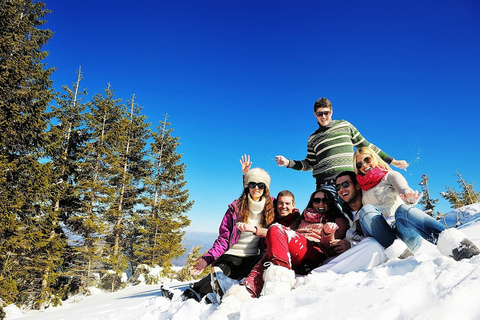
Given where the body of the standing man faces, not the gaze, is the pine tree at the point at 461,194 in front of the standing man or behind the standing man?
behind

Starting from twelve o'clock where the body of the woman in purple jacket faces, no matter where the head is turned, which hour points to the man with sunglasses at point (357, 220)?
The man with sunglasses is roughly at 10 o'clock from the woman in purple jacket.

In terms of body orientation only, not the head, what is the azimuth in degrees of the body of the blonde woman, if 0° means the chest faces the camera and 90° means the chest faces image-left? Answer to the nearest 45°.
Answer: approximately 0°

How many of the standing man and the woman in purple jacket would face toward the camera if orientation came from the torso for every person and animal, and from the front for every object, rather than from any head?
2

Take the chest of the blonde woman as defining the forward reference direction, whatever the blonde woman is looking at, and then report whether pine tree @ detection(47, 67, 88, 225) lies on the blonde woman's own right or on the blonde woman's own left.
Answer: on the blonde woman's own right
